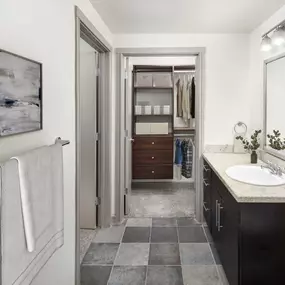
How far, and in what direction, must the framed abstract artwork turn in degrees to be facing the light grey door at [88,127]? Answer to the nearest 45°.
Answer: approximately 135° to its left

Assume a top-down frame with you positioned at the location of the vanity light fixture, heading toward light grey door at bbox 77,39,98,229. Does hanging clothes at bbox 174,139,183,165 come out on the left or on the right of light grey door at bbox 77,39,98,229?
right

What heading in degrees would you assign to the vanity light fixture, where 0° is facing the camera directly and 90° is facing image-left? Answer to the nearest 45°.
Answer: approximately 45°

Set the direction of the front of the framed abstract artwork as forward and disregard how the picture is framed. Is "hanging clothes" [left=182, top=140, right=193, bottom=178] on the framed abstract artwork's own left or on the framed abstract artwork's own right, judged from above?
on the framed abstract artwork's own left

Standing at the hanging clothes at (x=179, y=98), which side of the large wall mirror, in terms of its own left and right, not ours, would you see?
right

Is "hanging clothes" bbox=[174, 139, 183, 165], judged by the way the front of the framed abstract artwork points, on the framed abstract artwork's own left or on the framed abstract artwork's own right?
on the framed abstract artwork's own left
